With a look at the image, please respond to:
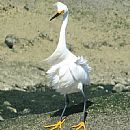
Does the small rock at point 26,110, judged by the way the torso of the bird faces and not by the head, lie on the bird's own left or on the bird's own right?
on the bird's own right

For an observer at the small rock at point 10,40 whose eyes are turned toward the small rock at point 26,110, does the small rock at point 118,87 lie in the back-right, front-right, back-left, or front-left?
front-left

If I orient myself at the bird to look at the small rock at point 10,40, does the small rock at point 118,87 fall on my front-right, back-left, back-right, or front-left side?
front-right

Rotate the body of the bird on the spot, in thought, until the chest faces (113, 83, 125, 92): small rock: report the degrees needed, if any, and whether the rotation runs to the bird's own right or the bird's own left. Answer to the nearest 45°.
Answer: approximately 135° to the bird's own right

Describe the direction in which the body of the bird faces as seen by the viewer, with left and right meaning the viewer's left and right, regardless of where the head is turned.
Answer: facing the viewer and to the left of the viewer
